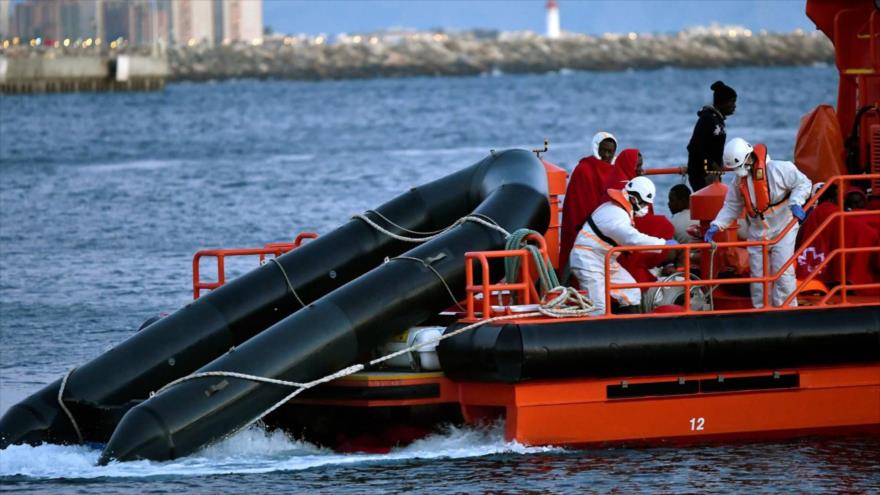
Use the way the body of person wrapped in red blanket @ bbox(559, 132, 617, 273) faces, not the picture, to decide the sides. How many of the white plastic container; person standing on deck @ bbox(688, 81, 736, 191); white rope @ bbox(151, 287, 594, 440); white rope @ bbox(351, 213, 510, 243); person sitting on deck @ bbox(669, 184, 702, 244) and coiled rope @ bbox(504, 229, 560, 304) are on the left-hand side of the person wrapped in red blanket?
2

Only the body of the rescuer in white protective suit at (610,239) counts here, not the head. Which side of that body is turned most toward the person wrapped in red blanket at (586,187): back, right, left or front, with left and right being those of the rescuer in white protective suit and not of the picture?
left

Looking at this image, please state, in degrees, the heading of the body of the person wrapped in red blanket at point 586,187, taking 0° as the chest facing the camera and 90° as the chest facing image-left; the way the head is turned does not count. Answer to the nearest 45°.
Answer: approximately 315°

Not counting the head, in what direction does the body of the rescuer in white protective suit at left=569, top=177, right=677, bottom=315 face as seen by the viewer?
to the viewer's right

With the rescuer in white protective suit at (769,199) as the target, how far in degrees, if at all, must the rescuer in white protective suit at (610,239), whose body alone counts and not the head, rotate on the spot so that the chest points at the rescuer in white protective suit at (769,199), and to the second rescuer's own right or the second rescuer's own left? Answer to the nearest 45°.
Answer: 0° — they already face them

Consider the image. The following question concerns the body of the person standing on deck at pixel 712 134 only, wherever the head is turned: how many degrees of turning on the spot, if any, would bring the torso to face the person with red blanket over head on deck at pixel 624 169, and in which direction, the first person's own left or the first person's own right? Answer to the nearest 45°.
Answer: approximately 135° to the first person's own right
